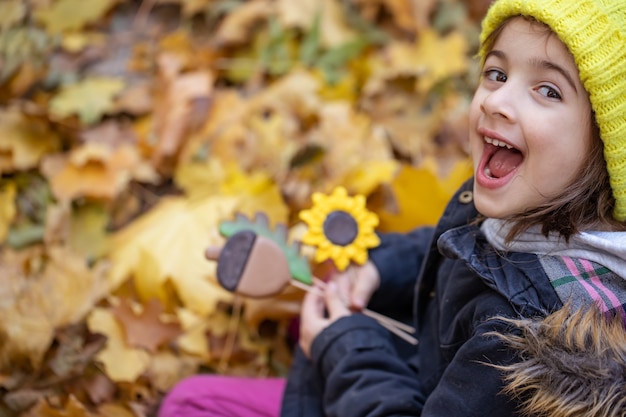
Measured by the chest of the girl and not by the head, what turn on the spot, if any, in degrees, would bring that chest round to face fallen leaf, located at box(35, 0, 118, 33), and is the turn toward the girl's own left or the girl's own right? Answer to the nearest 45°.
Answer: approximately 45° to the girl's own right

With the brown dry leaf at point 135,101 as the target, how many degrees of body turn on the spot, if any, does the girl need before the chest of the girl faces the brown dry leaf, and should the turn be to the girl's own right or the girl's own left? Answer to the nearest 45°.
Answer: approximately 45° to the girl's own right

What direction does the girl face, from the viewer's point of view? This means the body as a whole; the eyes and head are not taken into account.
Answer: to the viewer's left

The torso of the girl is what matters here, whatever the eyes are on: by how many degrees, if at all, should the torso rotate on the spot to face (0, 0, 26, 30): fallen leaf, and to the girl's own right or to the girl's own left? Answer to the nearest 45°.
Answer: approximately 45° to the girl's own right

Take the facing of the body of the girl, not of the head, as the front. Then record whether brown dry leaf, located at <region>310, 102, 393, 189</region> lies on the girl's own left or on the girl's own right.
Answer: on the girl's own right

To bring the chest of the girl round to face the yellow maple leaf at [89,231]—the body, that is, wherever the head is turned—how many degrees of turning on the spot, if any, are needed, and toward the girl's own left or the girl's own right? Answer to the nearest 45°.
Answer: approximately 45° to the girl's own right

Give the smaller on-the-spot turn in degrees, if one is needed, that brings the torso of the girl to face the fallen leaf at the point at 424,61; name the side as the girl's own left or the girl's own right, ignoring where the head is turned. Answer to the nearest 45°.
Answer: approximately 90° to the girl's own right
